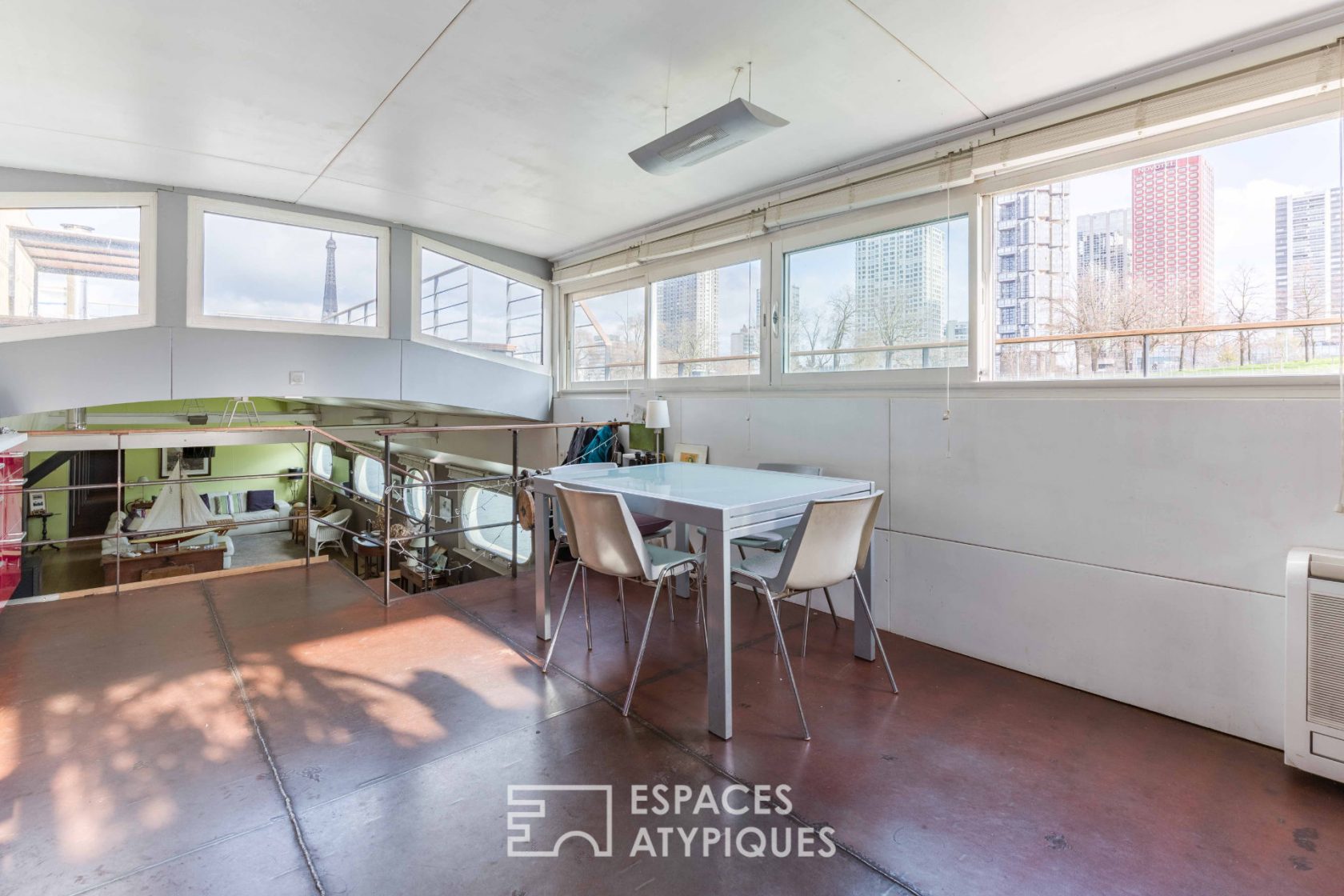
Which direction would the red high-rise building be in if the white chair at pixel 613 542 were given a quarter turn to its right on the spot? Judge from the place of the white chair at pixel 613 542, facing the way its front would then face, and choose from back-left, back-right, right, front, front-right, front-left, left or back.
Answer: front-left

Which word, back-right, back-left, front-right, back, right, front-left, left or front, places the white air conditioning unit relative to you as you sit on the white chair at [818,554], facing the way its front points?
back-right

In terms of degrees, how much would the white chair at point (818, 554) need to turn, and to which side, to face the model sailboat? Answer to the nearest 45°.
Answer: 0° — it already faces it

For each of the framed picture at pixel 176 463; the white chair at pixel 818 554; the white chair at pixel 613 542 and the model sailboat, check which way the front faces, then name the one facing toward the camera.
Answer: the framed picture

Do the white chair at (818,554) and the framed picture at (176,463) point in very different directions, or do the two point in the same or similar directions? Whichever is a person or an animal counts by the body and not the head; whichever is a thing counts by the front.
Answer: very different directions

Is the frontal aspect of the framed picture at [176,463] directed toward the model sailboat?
yes

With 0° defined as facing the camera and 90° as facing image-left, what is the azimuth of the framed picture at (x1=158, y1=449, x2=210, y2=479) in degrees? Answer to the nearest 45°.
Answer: approximately 0°

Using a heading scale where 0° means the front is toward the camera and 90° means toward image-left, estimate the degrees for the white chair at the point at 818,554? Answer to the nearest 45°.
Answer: approximately 135°

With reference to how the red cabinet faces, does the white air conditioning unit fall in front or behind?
in front
